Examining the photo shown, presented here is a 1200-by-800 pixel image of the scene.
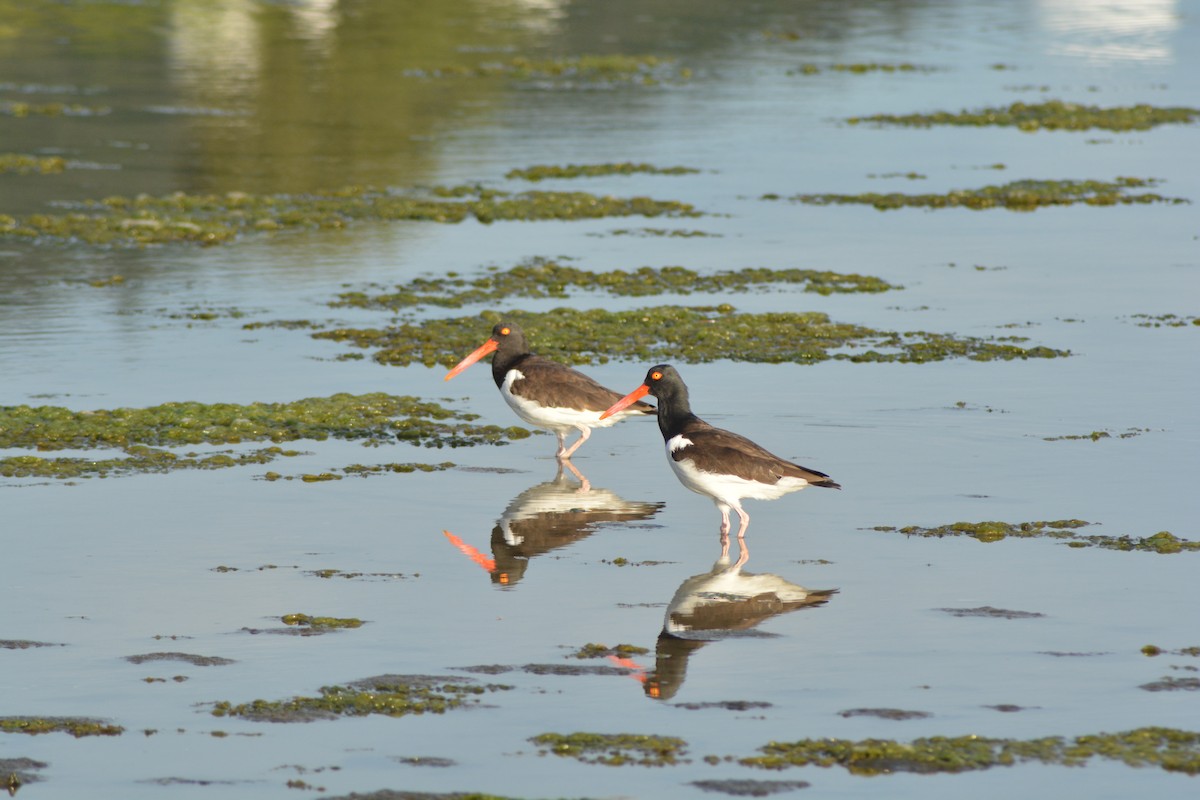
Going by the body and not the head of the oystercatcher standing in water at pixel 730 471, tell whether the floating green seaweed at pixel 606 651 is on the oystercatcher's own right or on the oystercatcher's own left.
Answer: on the oystercatcher's own left

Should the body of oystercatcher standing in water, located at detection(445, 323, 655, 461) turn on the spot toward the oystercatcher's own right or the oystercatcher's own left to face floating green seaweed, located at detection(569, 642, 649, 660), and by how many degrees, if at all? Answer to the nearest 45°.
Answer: approximately 90° to the oystercatcher's own left

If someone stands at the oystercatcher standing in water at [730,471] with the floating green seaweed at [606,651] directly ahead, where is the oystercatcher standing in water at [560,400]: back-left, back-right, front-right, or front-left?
back-right

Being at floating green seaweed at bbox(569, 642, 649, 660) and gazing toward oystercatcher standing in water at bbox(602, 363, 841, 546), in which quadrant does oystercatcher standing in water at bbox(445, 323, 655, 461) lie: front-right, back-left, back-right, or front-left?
front-left

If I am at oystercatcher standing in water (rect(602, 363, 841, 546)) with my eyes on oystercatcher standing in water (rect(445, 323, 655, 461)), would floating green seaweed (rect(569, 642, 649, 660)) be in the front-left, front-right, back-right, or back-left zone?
back-left

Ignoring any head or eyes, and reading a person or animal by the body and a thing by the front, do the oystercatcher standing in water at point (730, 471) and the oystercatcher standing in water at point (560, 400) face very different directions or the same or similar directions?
same or similar directions

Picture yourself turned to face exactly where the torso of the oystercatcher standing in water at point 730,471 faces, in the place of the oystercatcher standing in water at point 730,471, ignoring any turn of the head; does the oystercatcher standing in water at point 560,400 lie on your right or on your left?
on your right

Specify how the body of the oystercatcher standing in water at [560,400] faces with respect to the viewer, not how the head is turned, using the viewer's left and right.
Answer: facing to the left of the viewer

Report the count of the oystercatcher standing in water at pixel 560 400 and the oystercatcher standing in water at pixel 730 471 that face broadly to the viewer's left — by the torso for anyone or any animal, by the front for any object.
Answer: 2

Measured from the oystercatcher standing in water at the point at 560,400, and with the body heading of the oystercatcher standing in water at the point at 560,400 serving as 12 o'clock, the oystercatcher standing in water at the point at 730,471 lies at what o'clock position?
the oystercatcher standing in water at the point at 730,471 is roughly at 8 o'clock from the oystercatcher standing in water at the point at 560,400.

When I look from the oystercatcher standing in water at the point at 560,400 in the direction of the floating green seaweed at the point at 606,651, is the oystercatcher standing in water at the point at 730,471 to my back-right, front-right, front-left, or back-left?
front-left

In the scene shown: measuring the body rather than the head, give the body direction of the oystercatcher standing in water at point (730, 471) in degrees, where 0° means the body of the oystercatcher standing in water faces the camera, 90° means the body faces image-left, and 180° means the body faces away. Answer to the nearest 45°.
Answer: approximately 90°
